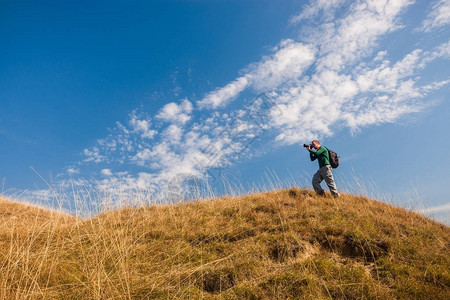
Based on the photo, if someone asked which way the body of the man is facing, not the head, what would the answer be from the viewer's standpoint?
to the viewer's left
